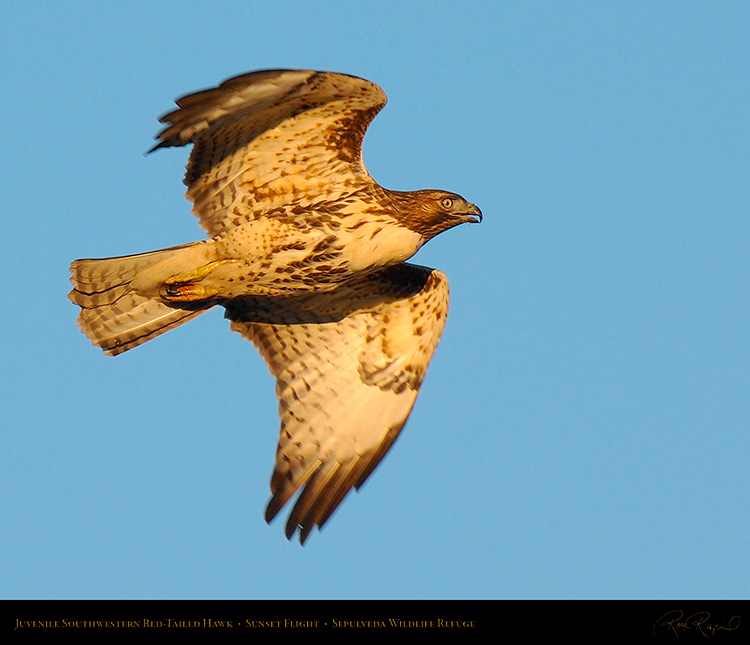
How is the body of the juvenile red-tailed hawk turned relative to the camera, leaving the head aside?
to the viewer's right
